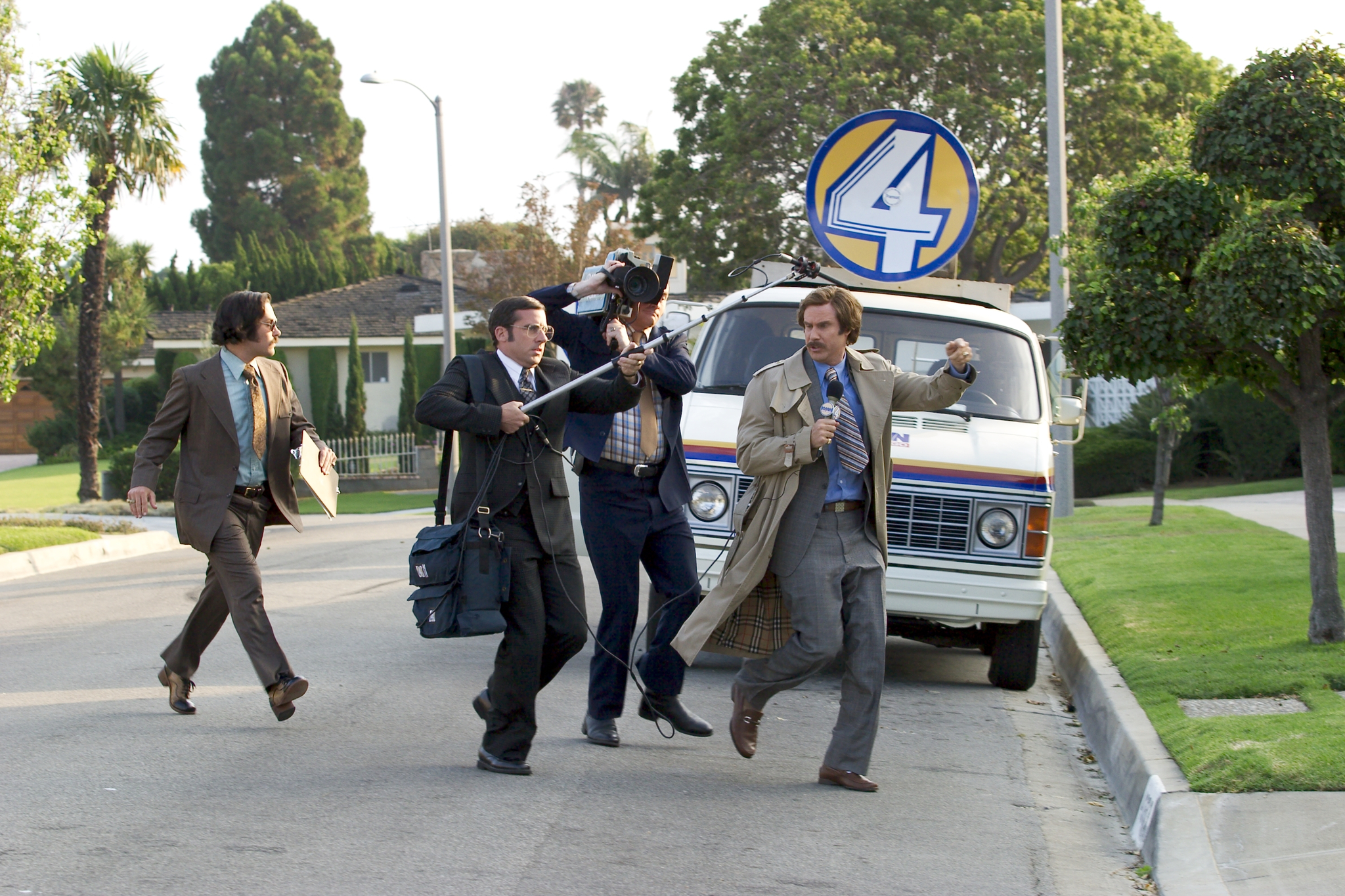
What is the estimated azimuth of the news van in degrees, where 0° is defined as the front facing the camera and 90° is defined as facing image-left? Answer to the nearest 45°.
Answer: approximately 0°

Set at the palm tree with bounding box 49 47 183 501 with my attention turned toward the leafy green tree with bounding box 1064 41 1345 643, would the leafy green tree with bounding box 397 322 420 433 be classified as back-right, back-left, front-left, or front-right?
back-left

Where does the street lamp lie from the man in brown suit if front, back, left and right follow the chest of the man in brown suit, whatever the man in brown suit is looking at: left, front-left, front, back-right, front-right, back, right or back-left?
back-left

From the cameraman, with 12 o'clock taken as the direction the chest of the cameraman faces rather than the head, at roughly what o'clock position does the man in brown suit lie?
The man in brown suit is roughly at 5 o'clock from the cameraman.

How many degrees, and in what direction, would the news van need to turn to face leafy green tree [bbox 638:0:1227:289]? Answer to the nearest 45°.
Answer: approximately 180°
